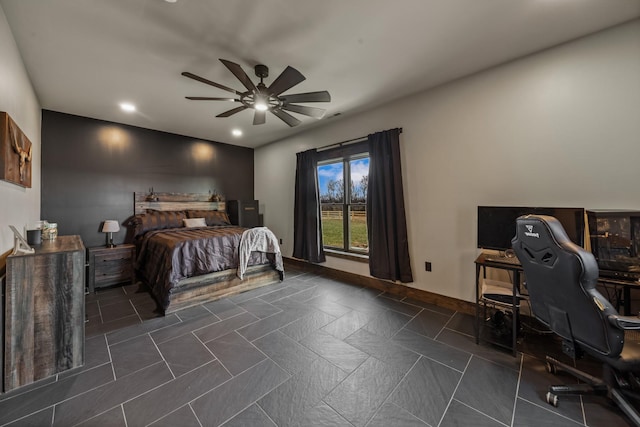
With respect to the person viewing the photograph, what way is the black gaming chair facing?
facing away from the viewer and to the right of the viewer

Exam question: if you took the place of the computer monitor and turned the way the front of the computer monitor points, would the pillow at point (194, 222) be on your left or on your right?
on your right

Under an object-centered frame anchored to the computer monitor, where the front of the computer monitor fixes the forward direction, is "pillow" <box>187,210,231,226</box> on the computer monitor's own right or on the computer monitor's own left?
on the computer monitor's own right

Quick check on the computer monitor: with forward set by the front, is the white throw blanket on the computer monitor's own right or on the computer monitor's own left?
on the computer monitor's own right

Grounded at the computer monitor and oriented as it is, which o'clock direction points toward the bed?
The bed is roughly at 2 o'clock from the computer monitor.

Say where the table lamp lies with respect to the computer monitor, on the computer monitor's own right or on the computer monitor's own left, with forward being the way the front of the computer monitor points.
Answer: on the computer monitor's own right

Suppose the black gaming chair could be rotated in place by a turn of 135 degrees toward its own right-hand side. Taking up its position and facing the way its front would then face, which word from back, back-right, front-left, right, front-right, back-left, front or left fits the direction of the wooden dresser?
front-right

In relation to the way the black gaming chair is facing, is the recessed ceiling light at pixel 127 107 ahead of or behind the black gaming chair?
behind

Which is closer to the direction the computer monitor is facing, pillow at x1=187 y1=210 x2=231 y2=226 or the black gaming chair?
the black gaming chair
